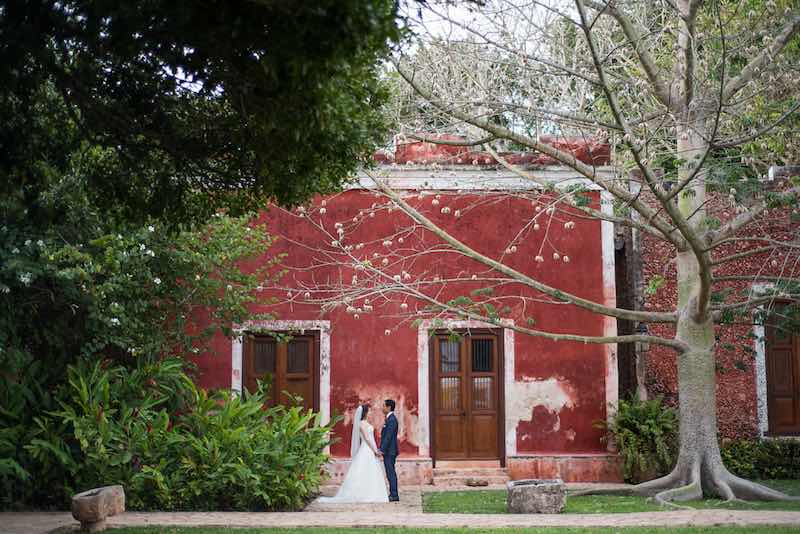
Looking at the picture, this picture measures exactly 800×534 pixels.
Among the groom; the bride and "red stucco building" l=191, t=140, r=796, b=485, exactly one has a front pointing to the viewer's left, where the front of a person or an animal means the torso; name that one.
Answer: the groom

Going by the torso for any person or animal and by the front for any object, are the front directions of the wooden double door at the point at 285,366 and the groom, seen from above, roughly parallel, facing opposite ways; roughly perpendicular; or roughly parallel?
roughly perpendicular

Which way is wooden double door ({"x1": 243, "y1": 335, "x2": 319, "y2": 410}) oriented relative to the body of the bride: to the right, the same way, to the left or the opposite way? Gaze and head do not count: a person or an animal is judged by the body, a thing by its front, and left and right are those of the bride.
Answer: to the right

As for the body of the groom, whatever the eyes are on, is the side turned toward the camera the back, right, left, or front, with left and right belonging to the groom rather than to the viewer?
left

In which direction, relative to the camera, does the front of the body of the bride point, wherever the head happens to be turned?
to the viewer's right

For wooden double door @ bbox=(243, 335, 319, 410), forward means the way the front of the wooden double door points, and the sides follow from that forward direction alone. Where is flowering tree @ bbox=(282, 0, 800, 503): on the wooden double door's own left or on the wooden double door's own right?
on the wooden double door's own left

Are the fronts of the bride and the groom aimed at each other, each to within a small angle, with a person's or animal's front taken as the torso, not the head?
yes

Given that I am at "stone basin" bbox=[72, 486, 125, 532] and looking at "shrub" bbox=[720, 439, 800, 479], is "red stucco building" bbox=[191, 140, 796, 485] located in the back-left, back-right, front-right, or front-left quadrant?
front-left

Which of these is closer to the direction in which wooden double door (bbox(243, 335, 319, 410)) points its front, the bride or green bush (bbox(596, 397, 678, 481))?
the bride

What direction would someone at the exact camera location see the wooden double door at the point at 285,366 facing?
facing the viewer

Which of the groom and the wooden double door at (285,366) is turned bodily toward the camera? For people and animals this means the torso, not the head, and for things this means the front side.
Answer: the wooden double door

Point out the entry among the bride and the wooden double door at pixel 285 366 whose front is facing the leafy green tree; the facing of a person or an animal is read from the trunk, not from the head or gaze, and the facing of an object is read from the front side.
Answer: the wooden double door

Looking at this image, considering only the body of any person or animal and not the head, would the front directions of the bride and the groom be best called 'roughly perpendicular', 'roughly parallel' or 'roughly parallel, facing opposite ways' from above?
roughly parallel, facing opposite ways

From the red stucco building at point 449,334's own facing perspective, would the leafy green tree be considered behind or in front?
in front

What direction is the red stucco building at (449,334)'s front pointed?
toward the camera

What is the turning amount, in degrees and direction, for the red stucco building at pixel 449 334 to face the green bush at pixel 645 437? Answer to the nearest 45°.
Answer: approximately 90° to its left
